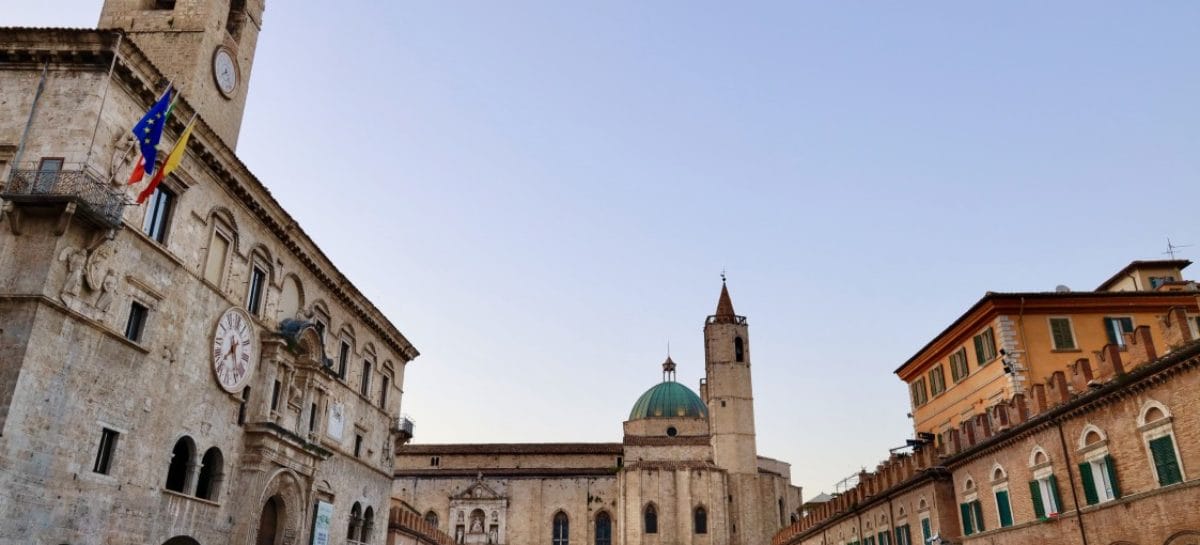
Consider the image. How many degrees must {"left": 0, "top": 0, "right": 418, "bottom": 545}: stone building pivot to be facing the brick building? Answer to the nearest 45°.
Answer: approximately 45° to its left

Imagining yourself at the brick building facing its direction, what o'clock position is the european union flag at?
The european union flag is roughly at 12 o'clock from the brick building.

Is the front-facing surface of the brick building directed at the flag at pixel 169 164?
yes

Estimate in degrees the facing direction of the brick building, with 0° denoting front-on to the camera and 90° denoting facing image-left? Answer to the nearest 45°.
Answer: approximately 45°

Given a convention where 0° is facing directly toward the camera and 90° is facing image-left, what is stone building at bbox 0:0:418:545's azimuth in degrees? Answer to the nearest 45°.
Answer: approximately 315°
